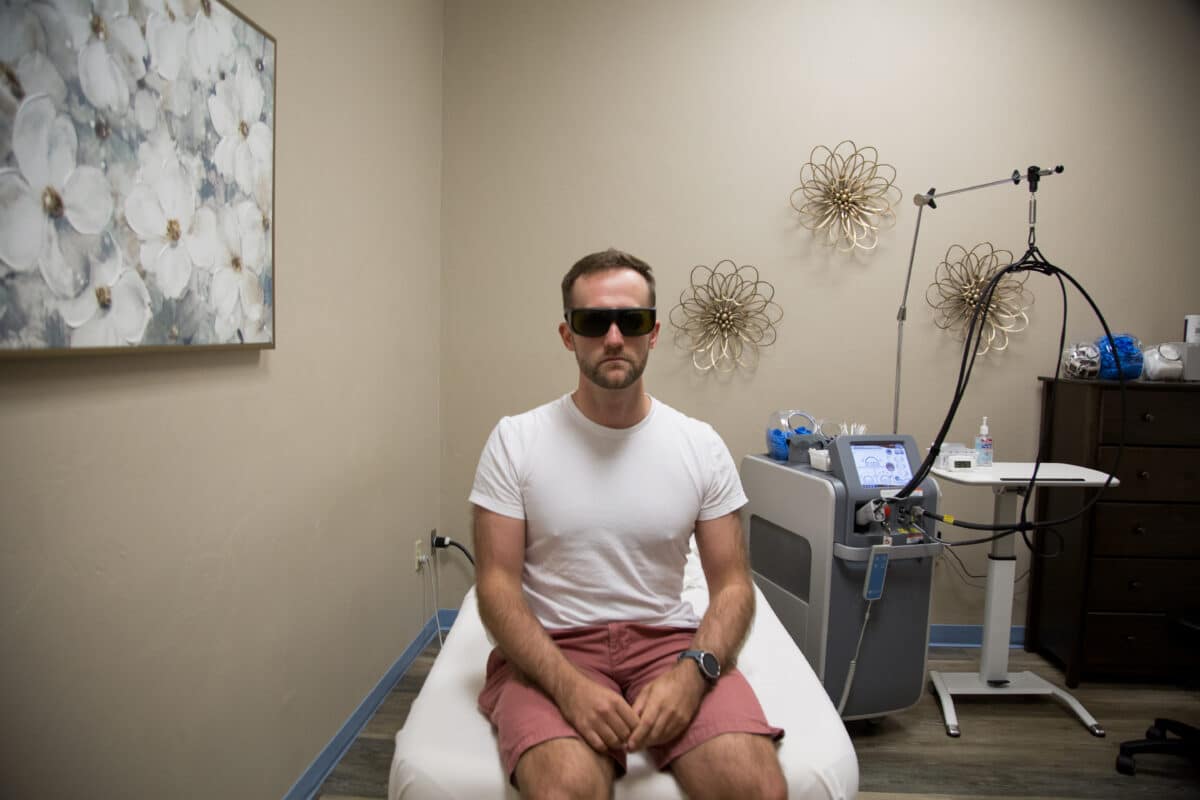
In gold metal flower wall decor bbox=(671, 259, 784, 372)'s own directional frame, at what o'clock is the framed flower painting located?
The framed flower painting is roughly at 1 o'clock from the gold metal flower wall decor.

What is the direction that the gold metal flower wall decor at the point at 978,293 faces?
toward the camera

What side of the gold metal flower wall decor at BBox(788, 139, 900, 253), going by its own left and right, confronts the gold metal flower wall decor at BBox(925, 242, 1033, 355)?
left

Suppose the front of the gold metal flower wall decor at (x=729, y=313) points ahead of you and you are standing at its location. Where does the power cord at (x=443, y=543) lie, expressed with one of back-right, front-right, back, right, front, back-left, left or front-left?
right

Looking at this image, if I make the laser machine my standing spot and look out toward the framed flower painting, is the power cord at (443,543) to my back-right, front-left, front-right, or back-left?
front-right

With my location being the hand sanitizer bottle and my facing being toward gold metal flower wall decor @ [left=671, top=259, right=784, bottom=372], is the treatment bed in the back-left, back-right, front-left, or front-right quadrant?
front-left

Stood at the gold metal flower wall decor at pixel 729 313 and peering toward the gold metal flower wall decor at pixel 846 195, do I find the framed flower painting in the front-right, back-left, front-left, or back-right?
back-right

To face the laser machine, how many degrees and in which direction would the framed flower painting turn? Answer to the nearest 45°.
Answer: approximately 45° to its left

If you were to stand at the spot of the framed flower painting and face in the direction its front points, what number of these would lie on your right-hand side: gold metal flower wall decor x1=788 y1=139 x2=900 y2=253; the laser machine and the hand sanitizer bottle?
0

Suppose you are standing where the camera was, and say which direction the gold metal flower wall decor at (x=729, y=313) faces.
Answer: facing the viewer

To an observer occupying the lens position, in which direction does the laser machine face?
facing the viewer and to the right of the viewer

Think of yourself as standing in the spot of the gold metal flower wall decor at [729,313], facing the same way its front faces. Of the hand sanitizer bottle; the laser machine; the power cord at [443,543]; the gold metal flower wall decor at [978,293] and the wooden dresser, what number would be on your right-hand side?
1

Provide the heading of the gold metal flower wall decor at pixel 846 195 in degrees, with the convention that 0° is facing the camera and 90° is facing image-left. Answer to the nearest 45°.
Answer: approximately 0°

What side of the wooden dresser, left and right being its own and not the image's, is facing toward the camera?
front

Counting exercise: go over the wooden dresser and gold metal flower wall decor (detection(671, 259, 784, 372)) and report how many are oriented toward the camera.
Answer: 2

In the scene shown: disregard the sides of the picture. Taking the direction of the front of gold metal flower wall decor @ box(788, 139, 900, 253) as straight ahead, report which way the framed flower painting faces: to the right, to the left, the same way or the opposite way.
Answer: to the left

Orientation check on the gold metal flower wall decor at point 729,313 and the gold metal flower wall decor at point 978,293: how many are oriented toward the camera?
2

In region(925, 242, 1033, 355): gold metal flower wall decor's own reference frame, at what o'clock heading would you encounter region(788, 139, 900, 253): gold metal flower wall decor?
region(788, 139, 900, 253): gold metal flower wall decor is roughly at 2 o'clock from region(925, 242, 1033, 355): gold metal flower wall decor.
